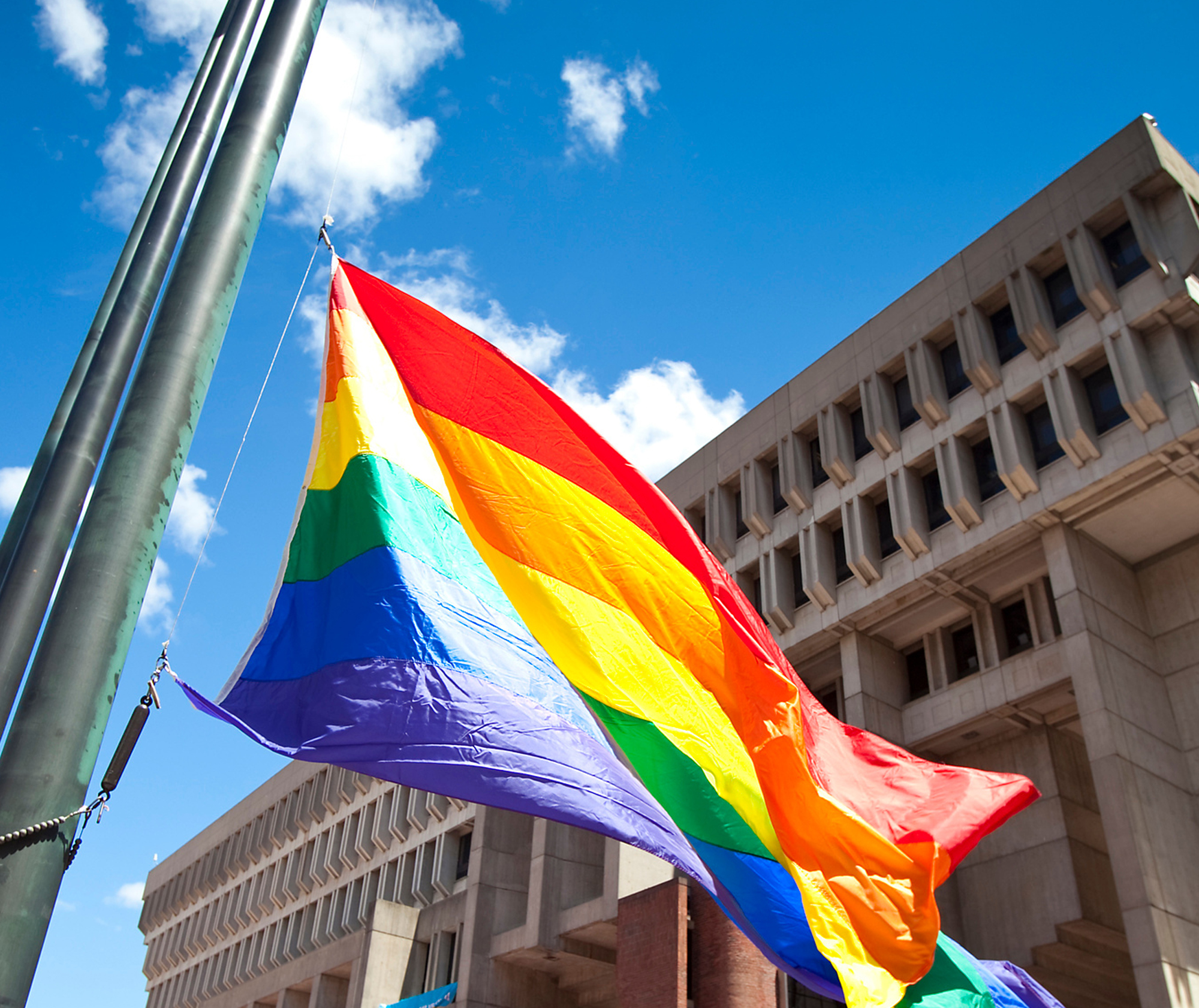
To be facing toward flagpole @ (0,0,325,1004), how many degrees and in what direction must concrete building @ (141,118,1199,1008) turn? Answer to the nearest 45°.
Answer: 0° — it already faces it

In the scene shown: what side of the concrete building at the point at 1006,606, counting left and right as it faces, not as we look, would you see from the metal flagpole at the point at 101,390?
front

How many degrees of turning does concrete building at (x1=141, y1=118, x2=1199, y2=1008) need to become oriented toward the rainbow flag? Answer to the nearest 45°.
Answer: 0° — it already faces it

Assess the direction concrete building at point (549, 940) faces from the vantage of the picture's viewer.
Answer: facing the viewer and to the left of the viewer

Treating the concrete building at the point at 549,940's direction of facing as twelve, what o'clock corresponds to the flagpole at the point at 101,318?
The flagpole is roughly at 11 o'clock from the concrete building.
